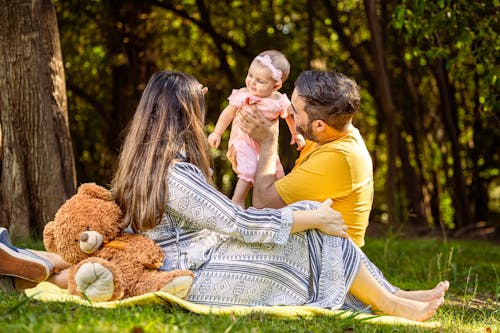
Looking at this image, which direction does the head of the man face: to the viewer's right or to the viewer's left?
to the viewer's left

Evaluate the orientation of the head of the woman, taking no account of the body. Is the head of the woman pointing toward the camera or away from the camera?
away from the camera

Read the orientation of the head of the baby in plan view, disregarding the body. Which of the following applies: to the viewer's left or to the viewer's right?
to the viewer's left

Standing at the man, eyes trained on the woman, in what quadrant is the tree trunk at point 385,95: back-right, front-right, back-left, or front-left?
back-right

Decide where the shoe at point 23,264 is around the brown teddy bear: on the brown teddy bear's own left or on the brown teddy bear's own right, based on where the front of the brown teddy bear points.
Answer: on the brown teddy bear's own right

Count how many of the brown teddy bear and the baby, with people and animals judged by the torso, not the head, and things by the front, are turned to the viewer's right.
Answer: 0

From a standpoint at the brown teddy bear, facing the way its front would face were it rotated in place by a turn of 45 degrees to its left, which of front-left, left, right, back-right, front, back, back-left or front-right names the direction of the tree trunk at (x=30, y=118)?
back-left

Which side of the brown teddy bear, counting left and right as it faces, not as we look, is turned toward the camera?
front

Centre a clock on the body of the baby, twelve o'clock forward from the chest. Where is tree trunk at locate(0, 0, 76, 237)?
The tree trunk is roughly at 3 o'clock from the baby.
